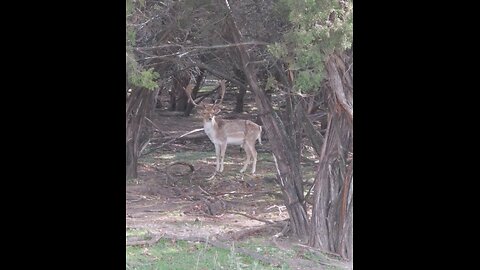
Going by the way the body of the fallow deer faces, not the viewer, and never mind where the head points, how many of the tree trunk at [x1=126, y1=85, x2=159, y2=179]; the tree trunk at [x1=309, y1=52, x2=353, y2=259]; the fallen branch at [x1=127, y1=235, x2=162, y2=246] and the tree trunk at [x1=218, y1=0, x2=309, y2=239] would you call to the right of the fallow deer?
0

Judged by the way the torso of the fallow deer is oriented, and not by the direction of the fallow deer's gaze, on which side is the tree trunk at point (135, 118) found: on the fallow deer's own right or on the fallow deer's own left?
on the fallow deer's own left

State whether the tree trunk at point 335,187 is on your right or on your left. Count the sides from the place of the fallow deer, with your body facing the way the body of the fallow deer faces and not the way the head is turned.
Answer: on your left

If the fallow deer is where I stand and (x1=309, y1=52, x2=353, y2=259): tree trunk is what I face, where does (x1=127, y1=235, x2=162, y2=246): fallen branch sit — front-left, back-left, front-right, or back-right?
front-right

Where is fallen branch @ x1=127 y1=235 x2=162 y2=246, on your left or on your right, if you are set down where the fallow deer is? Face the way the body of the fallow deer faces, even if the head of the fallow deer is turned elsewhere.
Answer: on your left

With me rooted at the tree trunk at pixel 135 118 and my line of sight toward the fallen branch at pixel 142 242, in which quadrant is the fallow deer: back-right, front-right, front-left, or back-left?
back-left

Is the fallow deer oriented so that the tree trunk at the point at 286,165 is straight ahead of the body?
no

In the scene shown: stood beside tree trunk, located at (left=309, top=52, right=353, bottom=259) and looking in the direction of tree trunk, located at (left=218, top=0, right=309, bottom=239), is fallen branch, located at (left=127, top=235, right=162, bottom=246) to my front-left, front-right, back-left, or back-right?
front-left

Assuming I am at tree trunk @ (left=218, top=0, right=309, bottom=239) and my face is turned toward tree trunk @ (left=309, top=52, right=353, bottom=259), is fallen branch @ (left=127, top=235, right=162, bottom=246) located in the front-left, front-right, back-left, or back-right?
back-right

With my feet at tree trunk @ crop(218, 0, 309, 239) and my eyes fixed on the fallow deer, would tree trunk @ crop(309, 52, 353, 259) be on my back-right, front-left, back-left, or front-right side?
back-right

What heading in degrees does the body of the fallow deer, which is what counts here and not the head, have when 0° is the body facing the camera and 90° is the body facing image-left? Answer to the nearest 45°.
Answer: approximately 90°

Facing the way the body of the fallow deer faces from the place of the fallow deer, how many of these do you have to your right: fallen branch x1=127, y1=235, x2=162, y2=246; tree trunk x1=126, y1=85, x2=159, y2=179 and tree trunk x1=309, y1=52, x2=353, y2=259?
0

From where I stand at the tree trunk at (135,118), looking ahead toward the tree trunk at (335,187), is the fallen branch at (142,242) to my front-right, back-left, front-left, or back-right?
front-right
